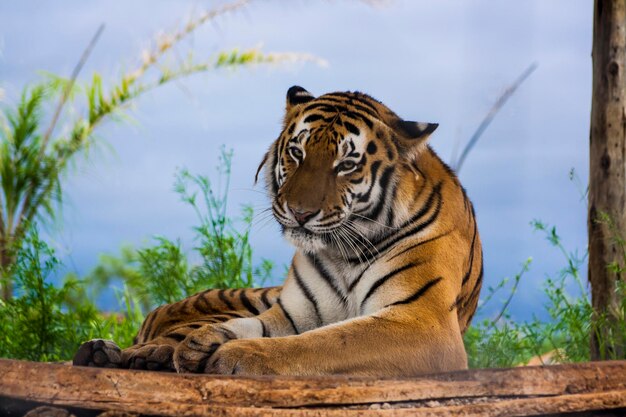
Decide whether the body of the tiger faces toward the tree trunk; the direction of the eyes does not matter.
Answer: no

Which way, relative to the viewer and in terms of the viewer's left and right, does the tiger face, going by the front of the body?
facing the viewer and to the left of the viewer

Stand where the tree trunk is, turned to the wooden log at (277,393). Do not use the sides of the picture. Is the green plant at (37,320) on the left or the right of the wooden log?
right

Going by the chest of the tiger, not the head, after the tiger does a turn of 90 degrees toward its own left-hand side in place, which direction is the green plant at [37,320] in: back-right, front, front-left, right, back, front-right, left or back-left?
back
